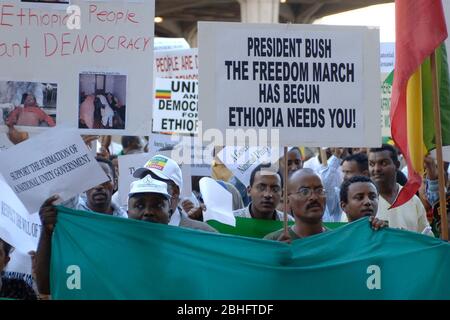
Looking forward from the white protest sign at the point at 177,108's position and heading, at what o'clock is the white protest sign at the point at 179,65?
the white protest sign at the point at 179,65 is roughly at 6 o'clock from the white protest sign at the point at 177,108.

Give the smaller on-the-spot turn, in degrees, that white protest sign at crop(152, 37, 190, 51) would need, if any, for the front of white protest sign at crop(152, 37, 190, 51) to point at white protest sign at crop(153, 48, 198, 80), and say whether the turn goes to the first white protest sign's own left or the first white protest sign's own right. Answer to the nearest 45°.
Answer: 0° — it already faces it

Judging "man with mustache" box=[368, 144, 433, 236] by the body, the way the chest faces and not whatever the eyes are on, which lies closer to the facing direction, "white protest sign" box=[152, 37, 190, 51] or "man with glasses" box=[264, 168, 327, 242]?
the man with glasses

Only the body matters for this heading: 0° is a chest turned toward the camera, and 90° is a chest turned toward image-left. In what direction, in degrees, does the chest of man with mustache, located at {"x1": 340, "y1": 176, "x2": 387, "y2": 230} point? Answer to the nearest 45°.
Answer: approximately 315°

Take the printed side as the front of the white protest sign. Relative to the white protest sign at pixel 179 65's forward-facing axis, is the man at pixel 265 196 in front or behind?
in front

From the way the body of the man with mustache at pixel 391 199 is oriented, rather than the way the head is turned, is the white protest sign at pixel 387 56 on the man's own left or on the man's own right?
on the man's own right

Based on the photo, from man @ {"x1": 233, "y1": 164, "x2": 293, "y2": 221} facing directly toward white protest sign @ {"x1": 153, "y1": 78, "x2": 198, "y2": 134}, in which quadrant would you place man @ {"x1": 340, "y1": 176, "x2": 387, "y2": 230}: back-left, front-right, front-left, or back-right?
back-right
